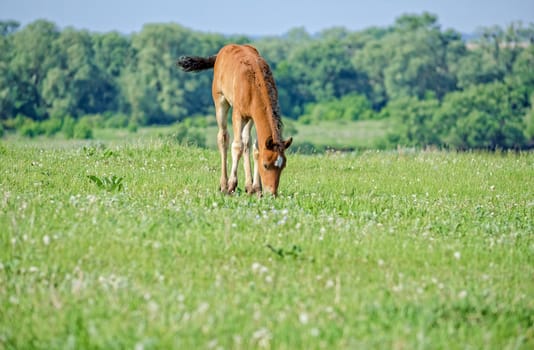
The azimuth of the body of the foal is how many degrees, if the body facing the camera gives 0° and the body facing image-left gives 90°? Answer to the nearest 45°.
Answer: approximately 315°
